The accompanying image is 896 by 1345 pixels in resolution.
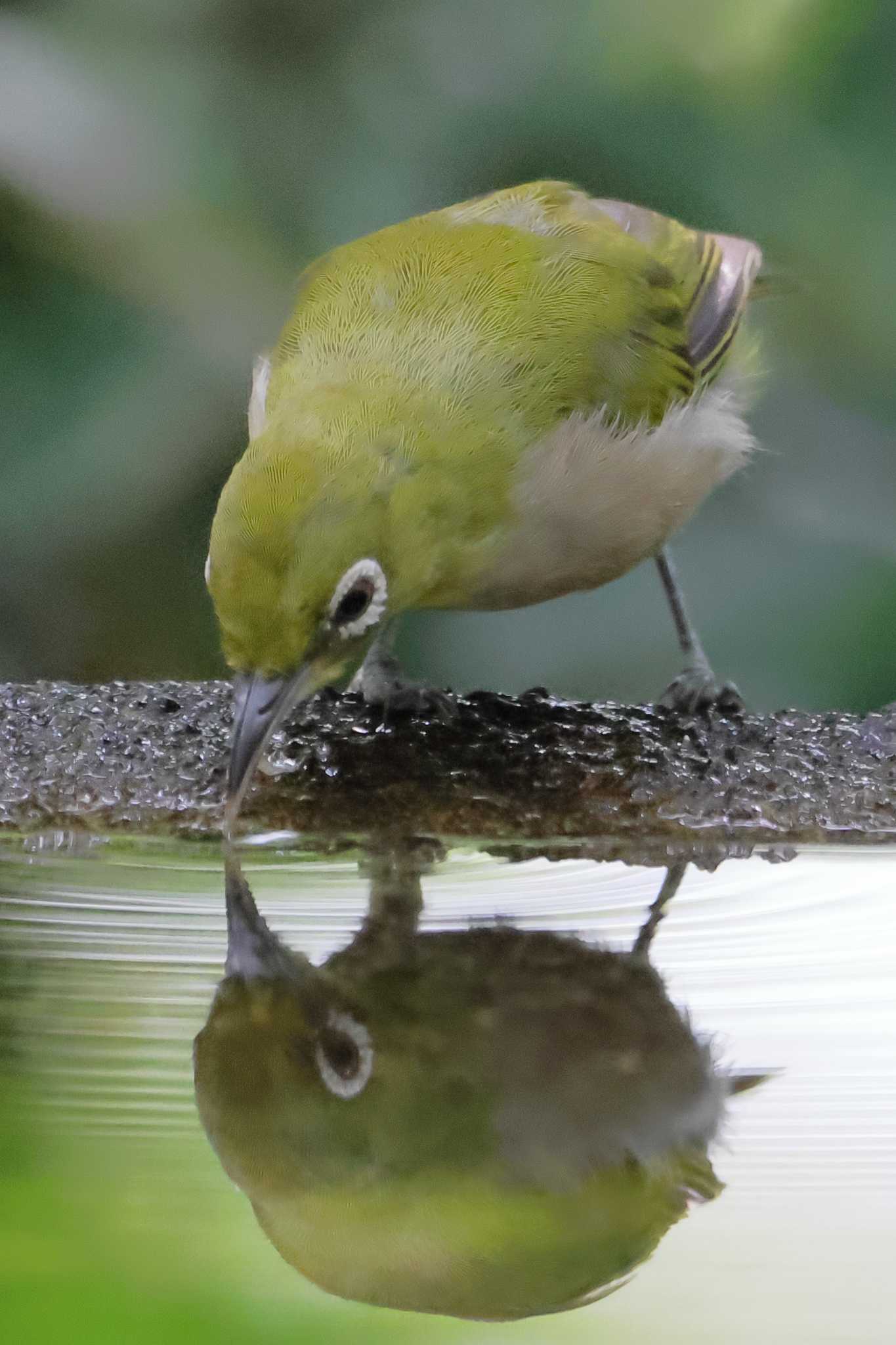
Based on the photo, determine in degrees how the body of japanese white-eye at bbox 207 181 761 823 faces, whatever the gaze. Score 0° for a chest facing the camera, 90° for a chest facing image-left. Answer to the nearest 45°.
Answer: approximately 45°
